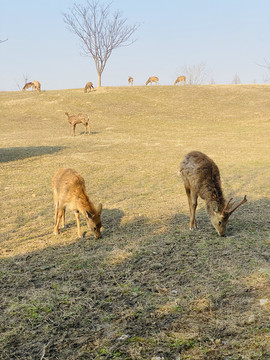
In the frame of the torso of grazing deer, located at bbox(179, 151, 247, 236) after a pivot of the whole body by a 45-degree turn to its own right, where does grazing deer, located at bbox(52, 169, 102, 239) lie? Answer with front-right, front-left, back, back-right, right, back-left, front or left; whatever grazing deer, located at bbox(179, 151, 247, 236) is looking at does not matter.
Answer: right

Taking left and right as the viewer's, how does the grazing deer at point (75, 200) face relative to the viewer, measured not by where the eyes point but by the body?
facing the viewer and to the right of the viewer
